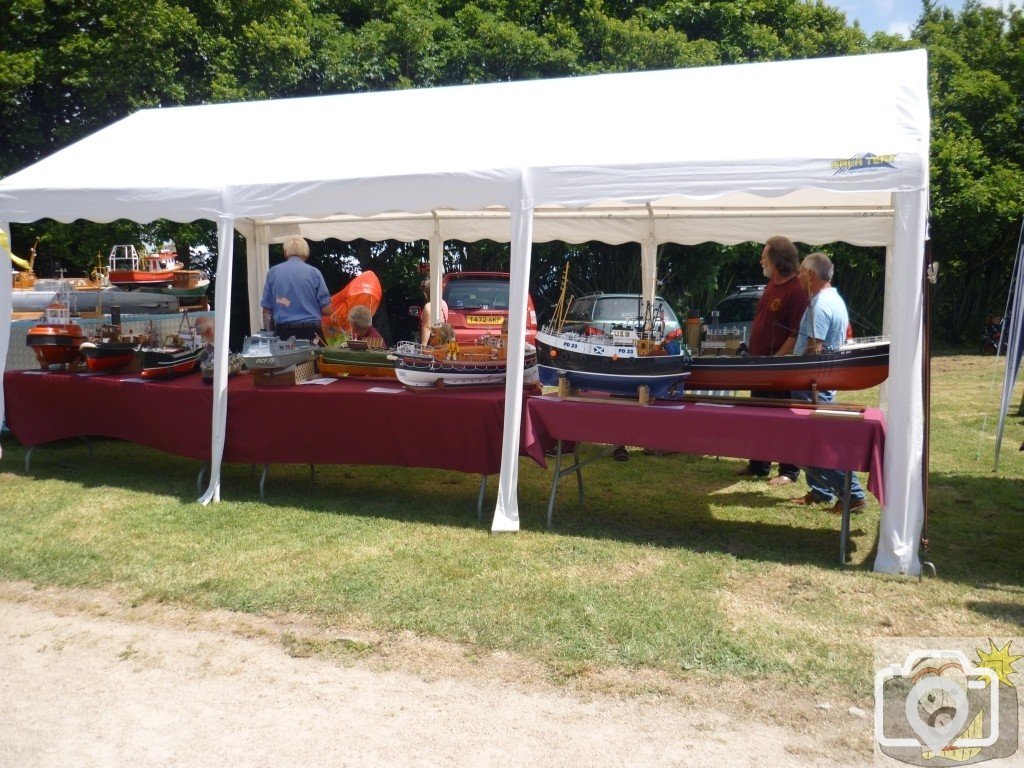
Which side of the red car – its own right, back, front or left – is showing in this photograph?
back

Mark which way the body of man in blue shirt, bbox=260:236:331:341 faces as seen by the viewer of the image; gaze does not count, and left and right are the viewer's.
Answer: facing away from the viewer

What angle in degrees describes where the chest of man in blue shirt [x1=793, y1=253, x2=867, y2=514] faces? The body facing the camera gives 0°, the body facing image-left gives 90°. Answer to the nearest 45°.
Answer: approximately 90°

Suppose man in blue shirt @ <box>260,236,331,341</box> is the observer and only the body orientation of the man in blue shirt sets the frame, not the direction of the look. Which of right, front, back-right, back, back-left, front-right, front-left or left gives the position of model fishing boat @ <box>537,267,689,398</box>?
back-right

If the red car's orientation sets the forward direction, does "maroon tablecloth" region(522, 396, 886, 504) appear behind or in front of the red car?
behind

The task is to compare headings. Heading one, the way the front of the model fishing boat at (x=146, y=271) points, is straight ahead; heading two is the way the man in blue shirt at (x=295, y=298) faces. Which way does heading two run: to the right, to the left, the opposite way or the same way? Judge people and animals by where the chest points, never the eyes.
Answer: to the left

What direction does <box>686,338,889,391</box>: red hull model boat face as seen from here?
to the viewer's right

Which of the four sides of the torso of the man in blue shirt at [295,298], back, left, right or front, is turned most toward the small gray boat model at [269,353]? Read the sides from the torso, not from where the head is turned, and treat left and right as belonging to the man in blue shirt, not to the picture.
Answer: back

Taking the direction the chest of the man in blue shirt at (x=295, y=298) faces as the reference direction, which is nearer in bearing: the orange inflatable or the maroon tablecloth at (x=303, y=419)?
the orange inflatable

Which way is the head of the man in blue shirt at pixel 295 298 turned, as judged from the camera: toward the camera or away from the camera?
away from the camera
